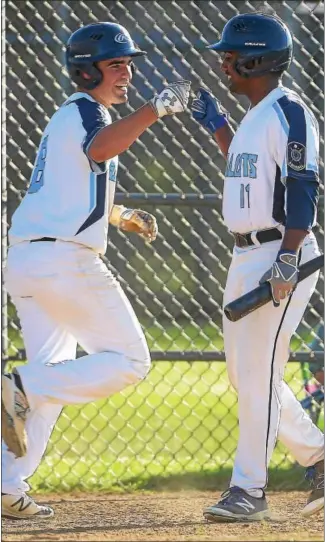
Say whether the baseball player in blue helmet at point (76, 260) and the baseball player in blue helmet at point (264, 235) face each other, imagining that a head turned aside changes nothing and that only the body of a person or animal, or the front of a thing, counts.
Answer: yes

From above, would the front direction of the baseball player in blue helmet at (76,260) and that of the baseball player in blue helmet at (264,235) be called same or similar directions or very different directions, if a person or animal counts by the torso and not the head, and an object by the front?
very different directions

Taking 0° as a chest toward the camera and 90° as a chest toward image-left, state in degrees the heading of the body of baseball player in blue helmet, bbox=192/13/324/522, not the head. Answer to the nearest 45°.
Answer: approximately 90°

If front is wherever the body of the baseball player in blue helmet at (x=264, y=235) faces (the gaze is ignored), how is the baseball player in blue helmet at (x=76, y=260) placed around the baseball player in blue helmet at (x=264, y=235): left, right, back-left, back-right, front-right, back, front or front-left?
front

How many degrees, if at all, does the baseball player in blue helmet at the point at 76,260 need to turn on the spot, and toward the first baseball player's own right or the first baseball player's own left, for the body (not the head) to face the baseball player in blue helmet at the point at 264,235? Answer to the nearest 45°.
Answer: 0° — they already face them

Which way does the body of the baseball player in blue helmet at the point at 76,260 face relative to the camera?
to the viewer's right

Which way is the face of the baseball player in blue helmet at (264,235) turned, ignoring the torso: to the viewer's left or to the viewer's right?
to the viewer's left
